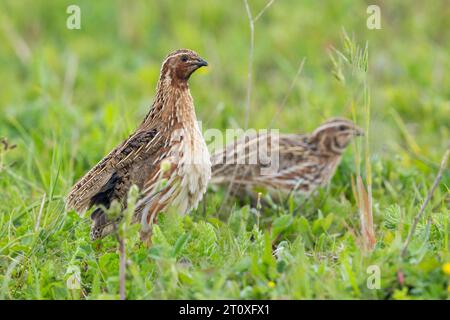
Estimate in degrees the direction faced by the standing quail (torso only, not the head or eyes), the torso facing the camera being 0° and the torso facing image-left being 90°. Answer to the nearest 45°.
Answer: approximately 270°
